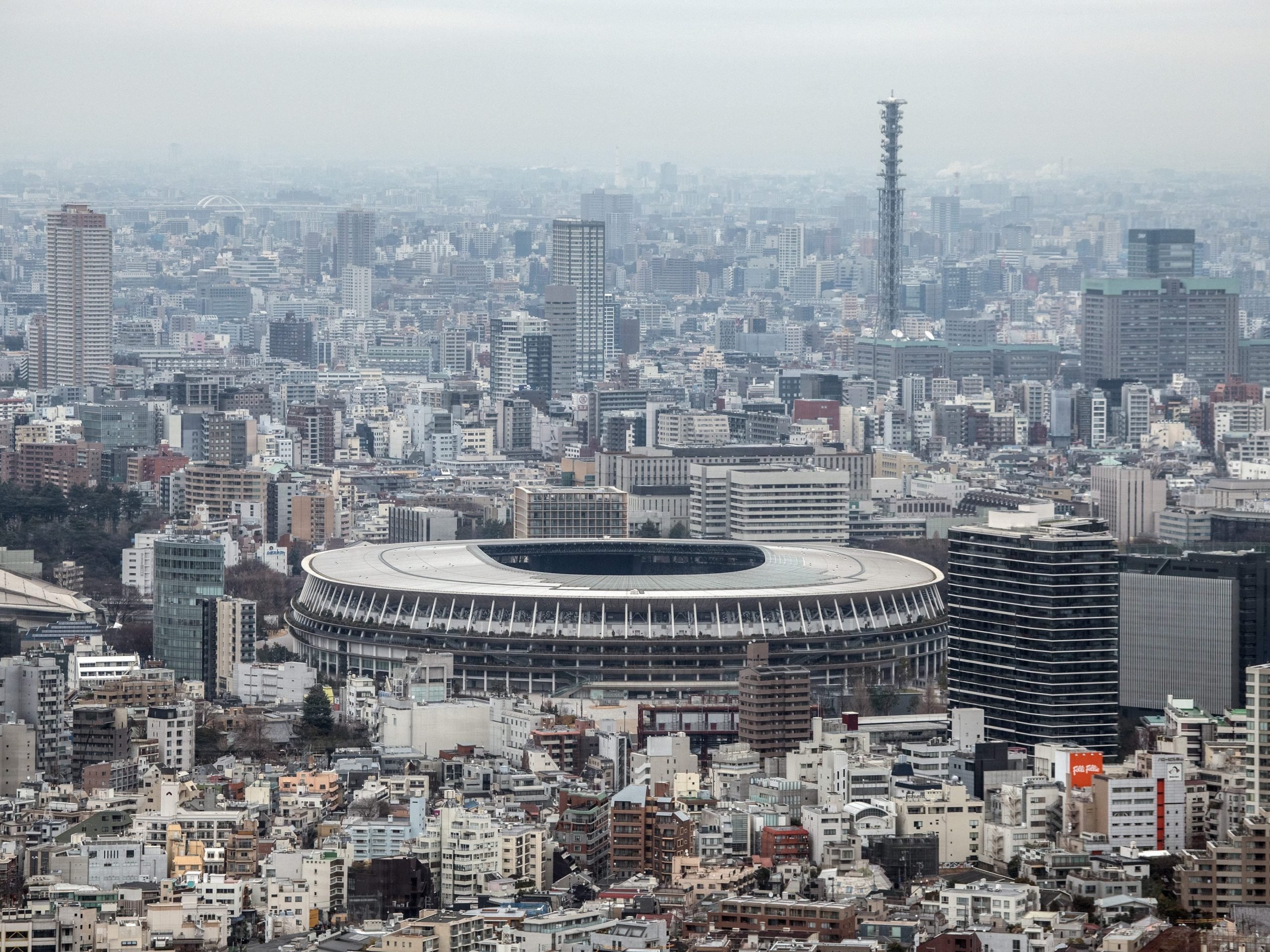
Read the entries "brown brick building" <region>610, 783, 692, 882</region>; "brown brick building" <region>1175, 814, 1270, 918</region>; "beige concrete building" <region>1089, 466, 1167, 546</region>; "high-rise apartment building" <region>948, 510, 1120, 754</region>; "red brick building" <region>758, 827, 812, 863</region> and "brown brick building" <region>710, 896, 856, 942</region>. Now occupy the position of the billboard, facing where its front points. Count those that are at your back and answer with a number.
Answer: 2

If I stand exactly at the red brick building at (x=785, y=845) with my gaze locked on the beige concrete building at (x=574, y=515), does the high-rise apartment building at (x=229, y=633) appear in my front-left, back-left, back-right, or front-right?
front-left

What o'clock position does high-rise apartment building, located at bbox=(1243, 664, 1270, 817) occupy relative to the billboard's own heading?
The high-rise apartment building is roughly at 9 o'clock from the billboard.

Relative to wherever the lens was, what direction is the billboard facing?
facing the viewer

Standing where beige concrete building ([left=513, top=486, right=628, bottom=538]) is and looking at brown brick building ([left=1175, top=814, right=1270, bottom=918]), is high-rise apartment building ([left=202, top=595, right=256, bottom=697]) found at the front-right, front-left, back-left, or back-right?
front-right

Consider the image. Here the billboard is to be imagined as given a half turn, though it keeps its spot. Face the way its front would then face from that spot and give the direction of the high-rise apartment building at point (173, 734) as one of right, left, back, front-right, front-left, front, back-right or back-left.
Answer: left

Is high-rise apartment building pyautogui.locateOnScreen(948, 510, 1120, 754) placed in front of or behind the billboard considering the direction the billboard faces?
behind

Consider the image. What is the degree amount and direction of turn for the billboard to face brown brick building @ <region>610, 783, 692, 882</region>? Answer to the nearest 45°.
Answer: approximately 45° to its right

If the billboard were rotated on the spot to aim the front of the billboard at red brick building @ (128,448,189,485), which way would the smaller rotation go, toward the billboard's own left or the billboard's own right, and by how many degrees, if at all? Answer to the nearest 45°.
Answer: approximately 135° to the billboard's own right

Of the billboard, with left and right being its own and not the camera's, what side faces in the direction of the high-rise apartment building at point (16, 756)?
right

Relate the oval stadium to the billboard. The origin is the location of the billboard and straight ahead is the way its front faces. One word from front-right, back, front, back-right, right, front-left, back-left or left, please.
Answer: back-right

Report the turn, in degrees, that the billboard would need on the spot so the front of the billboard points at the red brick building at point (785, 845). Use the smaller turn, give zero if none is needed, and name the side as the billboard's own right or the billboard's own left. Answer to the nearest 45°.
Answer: approximately 45° to the billboard's own right

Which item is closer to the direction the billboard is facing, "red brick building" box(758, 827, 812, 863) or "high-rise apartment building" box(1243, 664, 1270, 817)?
the red brick building
